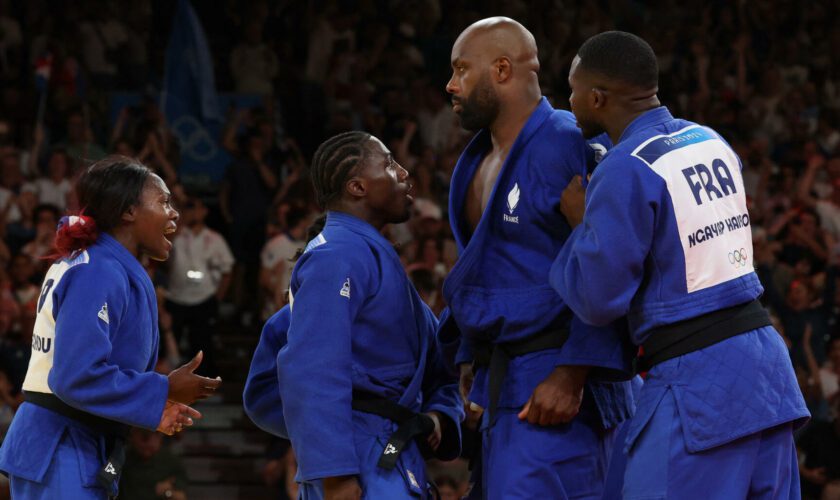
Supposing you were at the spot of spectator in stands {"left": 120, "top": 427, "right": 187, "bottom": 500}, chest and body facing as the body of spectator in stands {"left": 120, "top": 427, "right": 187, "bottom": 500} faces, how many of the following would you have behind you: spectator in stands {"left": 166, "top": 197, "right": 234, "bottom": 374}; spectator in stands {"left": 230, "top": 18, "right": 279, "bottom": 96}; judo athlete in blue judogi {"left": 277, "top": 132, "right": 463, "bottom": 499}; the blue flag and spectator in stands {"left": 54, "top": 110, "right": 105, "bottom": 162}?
4

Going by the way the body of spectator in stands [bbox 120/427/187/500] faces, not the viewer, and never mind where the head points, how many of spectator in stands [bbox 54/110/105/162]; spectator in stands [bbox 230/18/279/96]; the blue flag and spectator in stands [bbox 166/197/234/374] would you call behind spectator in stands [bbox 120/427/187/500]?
4

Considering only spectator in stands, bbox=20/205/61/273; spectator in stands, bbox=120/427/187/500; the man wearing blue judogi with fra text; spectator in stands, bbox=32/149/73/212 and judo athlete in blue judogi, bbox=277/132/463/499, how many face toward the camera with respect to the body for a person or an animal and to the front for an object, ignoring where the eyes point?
3

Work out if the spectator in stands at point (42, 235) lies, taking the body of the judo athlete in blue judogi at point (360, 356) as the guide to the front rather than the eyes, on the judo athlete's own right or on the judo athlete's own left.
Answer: on the judo athlete's own left

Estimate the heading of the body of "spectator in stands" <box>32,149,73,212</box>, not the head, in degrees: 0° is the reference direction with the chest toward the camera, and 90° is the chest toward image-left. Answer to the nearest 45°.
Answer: approximately 0°

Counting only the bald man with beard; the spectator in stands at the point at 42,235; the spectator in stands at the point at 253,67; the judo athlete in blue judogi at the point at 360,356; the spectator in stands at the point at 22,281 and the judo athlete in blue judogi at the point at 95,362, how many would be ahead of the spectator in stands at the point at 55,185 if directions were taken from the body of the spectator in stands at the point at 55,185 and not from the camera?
5

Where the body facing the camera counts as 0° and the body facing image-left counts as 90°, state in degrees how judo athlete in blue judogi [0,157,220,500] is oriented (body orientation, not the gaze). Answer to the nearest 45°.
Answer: approximately 270°

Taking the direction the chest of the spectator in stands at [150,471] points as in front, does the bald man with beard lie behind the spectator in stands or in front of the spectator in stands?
in front

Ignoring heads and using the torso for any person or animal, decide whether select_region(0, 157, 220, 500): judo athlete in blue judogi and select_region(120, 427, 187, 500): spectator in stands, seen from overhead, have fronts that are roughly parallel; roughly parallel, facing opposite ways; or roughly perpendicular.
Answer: roughly perpendicular

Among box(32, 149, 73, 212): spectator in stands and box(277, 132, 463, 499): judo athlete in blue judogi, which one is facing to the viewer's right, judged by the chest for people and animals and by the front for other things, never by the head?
the judo athlete in blue judogi

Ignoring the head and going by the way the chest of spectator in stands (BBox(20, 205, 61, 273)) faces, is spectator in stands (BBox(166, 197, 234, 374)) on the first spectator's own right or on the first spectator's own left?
on the first spectator's own left

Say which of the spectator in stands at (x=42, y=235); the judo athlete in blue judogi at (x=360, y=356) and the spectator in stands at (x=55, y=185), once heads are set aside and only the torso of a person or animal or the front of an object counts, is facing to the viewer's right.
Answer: the judo athlete in blue judogi

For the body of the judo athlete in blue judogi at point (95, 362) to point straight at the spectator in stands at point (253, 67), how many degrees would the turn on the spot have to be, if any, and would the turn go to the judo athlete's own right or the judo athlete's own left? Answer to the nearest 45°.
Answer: approximately 90° to the judo athlete's own left

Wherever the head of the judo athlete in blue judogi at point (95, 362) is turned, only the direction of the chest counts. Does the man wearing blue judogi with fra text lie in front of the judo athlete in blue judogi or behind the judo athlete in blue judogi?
in front

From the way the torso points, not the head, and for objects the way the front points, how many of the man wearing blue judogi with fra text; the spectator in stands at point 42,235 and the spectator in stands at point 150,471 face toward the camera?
2
